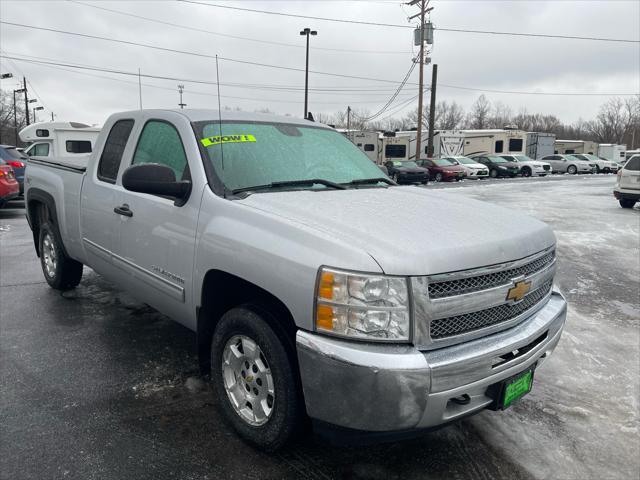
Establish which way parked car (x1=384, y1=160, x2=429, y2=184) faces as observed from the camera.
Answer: facing the viewer and to the right of the viewer

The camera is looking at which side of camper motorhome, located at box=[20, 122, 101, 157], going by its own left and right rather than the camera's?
left

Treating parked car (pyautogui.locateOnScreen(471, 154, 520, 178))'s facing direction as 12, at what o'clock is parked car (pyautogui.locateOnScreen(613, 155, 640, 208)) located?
parked car (pyautogui.locateOnScreen(613, 155, 640, 208)) is roughly at 1 o'clock from parked car (pyautogui.locateOnScreen(471, 154, 520, 178)).

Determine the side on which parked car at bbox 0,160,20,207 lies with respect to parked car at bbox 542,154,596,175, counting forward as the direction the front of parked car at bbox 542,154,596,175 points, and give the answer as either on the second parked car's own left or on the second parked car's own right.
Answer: on the second parked car's own right

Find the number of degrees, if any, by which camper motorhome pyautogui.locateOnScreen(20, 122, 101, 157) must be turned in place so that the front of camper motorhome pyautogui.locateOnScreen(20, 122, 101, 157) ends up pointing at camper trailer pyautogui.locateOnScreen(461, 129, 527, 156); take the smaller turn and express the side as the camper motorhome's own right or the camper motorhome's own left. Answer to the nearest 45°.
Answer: approximately 180°

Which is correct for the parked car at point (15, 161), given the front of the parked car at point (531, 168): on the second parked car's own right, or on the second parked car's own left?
on the second parked car's own right

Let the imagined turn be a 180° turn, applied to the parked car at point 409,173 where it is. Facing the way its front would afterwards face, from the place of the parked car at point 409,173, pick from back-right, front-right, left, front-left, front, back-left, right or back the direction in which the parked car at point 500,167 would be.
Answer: right

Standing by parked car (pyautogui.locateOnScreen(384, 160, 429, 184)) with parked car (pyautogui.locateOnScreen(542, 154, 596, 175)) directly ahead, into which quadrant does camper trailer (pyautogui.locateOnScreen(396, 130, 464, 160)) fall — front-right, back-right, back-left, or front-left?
front-left

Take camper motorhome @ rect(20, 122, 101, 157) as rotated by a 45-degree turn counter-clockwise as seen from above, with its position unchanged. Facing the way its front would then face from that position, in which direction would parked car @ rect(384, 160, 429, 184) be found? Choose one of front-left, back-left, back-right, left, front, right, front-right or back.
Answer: back-left

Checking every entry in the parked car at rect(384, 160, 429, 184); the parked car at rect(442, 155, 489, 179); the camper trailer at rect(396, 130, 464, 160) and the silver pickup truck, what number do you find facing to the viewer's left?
0
